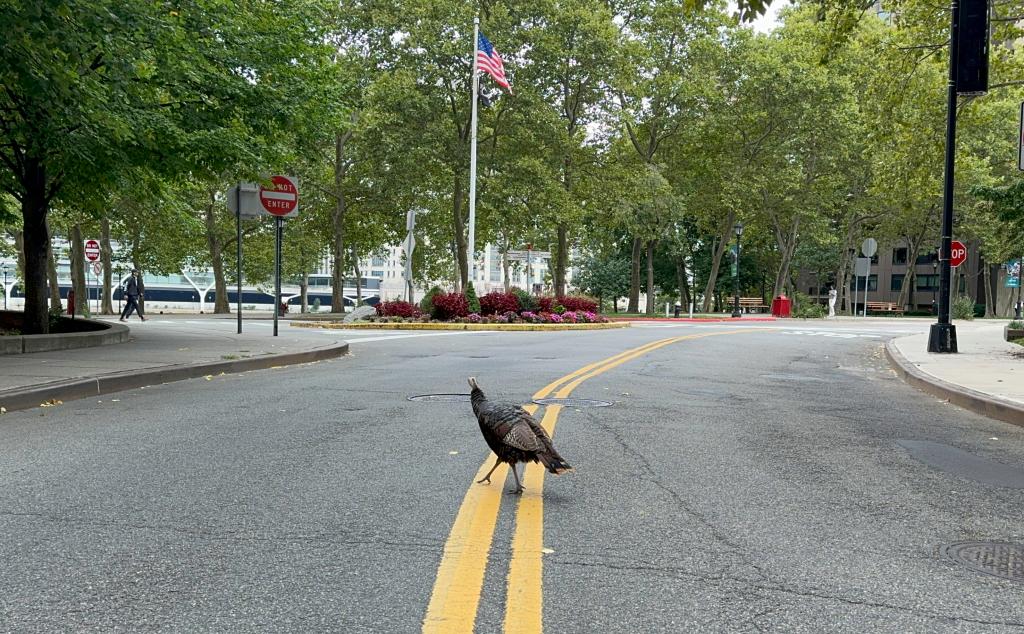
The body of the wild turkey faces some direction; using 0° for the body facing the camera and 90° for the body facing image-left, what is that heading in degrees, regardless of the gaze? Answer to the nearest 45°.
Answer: approximately 90°

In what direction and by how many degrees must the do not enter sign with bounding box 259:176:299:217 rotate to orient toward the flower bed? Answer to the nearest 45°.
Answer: approximately 135° to its left

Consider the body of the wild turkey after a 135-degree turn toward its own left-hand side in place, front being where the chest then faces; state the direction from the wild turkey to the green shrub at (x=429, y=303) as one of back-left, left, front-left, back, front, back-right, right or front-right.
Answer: back-left

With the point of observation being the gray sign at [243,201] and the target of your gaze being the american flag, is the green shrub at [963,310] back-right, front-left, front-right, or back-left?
front-right

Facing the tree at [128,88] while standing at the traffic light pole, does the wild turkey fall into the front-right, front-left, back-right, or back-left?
front-left

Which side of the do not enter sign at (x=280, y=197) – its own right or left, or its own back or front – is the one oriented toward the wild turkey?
front

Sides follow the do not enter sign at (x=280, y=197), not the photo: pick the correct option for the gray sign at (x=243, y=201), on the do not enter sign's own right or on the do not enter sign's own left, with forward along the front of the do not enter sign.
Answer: on the do not enter sign's own right

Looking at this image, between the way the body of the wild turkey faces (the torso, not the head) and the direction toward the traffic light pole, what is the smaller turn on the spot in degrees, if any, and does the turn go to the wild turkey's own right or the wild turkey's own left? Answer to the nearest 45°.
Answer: approximately 135° to the wild turkey's own right

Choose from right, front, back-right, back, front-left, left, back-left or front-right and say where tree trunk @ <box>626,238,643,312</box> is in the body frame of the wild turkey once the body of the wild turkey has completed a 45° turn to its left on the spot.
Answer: back-right

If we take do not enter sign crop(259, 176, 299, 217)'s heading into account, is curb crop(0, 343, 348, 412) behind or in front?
in front

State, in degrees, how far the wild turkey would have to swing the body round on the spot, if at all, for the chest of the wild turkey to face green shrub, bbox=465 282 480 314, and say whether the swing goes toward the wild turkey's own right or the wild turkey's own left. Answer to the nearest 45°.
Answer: approximately 90° to the wild turkey's own right

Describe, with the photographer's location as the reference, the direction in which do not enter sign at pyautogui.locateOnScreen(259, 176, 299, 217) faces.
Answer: facing the viewer

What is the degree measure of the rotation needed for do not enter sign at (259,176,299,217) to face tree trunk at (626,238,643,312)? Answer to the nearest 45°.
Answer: approximately 135° to its left
